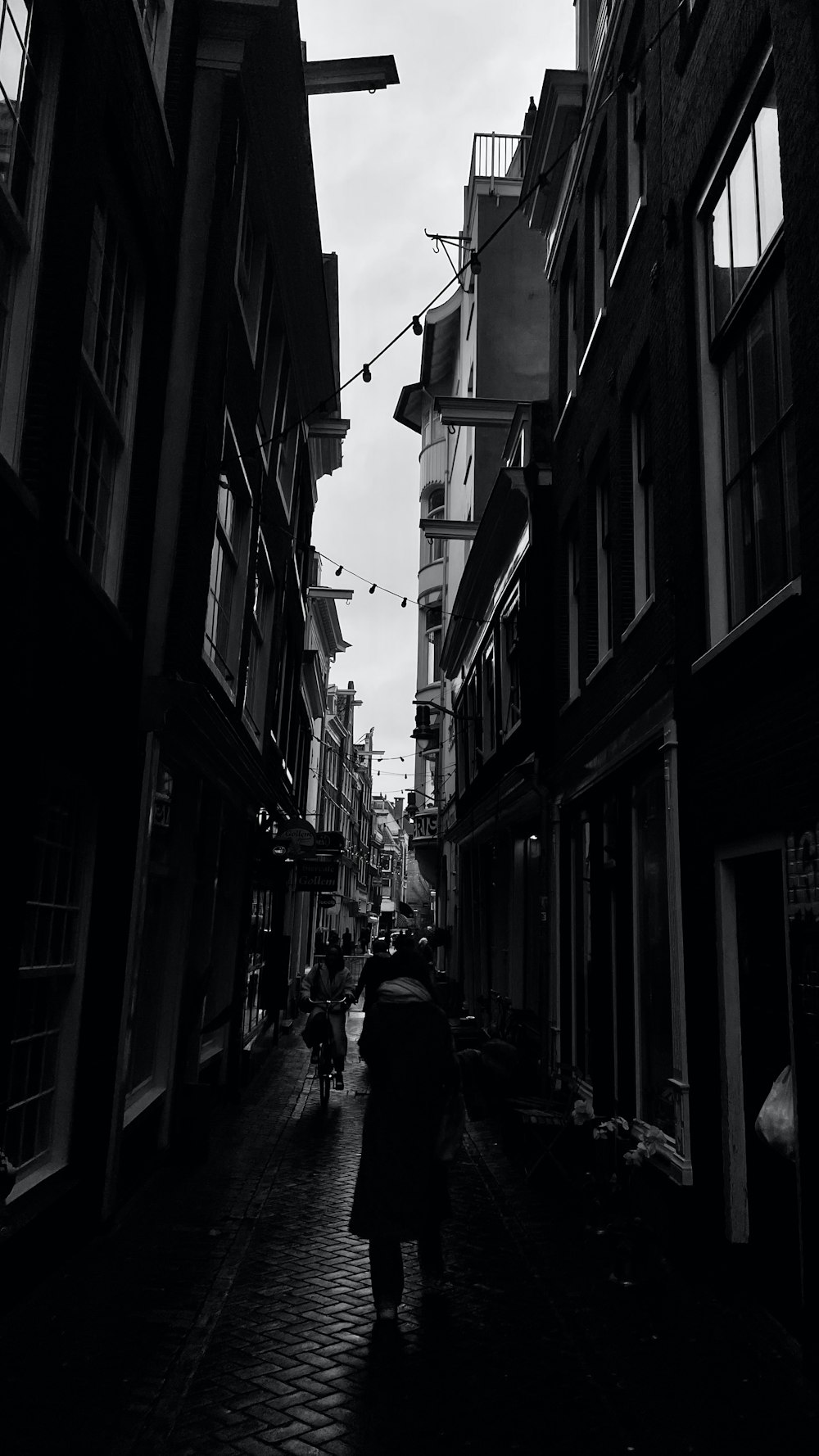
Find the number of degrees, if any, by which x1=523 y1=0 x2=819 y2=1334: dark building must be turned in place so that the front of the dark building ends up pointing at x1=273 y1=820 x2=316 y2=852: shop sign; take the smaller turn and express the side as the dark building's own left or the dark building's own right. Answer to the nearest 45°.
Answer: approximately 45° to the dark building's own right

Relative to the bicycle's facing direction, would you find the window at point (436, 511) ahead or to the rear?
to the rear

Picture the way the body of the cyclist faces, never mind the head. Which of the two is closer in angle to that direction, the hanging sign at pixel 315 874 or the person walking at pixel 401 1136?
the person walking

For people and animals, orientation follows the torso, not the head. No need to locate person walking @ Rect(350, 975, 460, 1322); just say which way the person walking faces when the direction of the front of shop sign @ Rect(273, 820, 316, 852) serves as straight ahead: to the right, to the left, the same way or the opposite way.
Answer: the opposite way

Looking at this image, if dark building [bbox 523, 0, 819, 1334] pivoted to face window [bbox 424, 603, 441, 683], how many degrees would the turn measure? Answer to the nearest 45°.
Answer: approximately 90° to its right

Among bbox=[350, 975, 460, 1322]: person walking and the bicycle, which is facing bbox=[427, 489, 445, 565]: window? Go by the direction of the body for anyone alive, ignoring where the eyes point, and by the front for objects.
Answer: the person walking

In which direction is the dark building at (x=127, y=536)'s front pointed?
to the viewer's right

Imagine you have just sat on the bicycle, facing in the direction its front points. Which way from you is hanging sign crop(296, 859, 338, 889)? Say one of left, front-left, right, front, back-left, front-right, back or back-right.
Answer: back

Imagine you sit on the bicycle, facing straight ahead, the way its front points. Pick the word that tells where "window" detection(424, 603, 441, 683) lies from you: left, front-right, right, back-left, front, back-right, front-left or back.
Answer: back

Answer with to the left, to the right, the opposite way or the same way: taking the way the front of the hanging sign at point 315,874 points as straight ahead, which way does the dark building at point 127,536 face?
to the left

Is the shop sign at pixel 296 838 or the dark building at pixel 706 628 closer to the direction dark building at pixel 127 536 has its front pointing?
the dark building

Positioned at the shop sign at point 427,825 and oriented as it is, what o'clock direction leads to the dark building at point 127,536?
The dark building is roughly at 12 o'clock from the shop sign.
